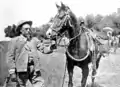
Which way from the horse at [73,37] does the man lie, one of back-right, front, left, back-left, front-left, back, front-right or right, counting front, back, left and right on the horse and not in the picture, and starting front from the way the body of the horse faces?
front

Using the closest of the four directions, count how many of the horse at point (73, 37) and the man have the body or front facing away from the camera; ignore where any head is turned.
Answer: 0

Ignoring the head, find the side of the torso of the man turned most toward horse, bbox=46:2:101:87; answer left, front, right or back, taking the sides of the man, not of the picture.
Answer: left

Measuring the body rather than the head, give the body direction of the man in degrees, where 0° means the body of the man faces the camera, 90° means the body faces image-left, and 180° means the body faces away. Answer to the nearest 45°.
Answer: approximately 315°

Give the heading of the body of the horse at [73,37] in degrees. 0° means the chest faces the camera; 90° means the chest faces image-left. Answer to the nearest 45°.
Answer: approximately 45°
